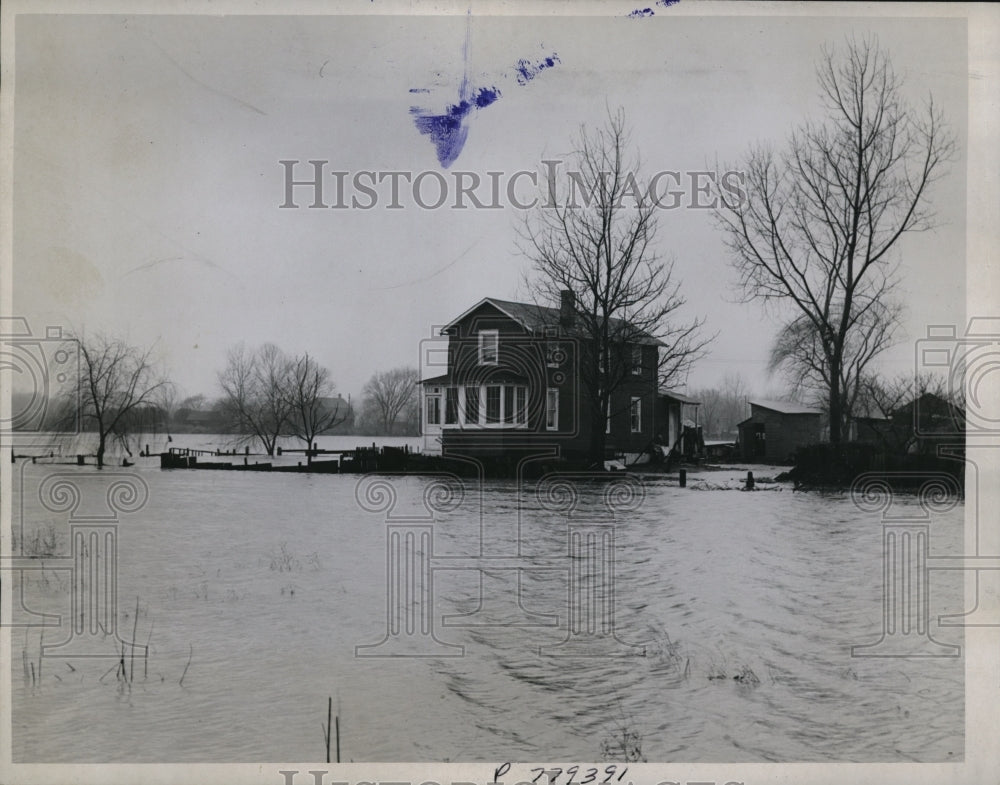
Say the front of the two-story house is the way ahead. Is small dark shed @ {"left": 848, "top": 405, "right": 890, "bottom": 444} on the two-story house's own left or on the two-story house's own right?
on the two-story house's own left

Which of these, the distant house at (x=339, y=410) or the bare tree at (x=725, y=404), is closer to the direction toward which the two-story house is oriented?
the distant house

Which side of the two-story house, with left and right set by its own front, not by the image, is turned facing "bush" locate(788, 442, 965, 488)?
left

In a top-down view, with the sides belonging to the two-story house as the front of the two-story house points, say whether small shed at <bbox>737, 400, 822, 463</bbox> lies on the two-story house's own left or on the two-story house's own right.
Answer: on the two-story house's own left

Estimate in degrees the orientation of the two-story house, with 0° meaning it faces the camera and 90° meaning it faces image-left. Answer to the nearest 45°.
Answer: approximately 45°

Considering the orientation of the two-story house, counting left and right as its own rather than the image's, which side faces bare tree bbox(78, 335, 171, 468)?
front
